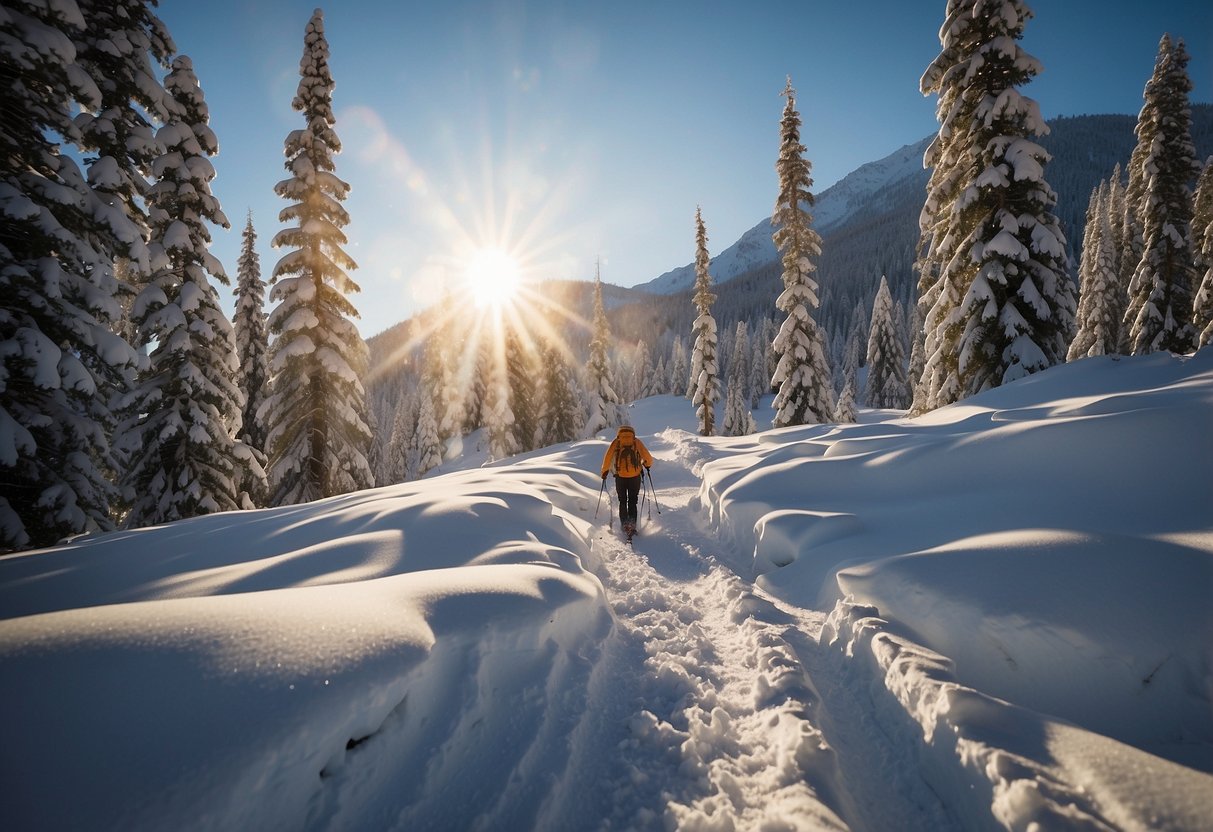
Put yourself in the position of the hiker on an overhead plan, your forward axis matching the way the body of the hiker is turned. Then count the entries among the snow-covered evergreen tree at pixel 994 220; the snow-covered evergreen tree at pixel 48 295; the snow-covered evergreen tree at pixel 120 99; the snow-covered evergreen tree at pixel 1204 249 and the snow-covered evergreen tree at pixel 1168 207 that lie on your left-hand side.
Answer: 2

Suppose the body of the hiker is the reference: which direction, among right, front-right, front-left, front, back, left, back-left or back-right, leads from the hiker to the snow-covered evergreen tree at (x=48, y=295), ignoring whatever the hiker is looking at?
left

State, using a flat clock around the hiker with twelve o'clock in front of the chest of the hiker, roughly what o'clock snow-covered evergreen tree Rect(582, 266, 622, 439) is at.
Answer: The snow-covered evergreen tree is roughly at 12 o'clock from the hiker.

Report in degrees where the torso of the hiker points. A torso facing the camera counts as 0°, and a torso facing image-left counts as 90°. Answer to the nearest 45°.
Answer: approximately 180°

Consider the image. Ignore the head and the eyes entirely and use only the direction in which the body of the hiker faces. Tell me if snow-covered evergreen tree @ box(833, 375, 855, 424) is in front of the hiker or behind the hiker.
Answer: in front

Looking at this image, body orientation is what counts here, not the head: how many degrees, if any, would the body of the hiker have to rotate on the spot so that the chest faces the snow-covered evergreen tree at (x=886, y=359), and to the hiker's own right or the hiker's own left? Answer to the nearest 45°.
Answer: approximately 45° to the hiker's own right

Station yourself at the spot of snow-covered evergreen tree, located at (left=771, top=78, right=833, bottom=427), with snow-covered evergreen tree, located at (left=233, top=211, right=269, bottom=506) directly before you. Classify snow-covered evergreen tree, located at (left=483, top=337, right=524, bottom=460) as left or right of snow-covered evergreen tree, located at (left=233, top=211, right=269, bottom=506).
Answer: right

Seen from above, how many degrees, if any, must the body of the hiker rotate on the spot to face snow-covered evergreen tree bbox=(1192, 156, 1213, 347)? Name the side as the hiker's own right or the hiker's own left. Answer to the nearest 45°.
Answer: approximately 45° to the hiker's own right

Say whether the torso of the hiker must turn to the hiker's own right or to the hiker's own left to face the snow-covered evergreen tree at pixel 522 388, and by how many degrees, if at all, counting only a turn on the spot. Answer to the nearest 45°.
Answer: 0° — they already face it

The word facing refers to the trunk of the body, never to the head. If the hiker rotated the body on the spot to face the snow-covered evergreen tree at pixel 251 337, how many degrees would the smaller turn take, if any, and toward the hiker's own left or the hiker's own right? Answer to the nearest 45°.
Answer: approximately 45° to the hiker's own left

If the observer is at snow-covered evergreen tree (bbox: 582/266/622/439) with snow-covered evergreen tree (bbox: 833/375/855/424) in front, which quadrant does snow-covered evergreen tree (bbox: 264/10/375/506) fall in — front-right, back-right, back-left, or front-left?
back-right

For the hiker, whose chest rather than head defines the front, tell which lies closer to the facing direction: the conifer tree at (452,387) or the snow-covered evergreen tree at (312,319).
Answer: the conifer tree

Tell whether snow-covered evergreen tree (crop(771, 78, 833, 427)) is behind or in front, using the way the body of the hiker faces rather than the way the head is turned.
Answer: in front
